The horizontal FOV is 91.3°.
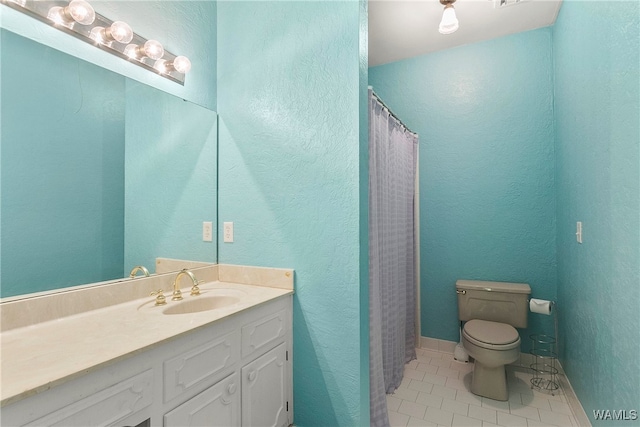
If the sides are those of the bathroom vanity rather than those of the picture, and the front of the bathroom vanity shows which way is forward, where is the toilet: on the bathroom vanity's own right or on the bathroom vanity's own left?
on the bathroom vanity's own left

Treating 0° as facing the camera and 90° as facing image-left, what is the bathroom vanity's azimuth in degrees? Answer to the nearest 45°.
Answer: approximately 315°

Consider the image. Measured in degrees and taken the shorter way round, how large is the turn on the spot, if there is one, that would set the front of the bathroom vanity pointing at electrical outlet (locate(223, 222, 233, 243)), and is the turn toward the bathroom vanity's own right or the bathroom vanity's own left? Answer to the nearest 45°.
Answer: approximately 90° to the bathroom vanity's own left

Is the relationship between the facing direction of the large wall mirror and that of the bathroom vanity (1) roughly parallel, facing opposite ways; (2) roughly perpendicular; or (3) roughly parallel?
roughly parallel

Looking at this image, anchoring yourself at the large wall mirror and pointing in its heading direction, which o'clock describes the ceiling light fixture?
The ceiling light fixture is roughly at 11 o'clock from the large wall mirror.

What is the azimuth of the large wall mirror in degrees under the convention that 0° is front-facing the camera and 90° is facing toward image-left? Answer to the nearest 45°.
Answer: approximately 315°

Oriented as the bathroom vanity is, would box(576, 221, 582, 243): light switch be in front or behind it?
in front

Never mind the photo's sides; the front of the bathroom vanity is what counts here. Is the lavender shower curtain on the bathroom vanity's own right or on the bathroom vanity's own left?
on the bathroom vanity's own left

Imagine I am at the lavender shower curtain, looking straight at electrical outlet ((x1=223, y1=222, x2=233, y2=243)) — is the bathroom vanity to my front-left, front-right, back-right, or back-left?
front-left

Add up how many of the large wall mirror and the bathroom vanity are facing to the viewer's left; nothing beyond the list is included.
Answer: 0

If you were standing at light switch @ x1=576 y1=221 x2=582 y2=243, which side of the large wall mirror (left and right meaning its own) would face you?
front
